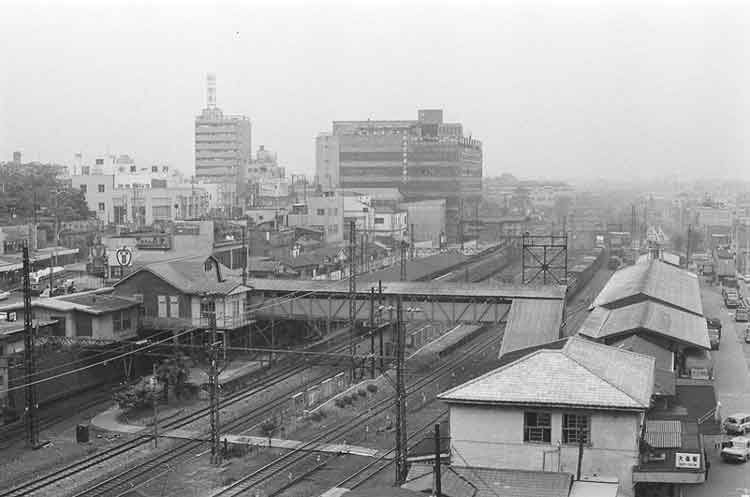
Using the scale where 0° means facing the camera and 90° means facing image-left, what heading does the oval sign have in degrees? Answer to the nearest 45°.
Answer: approximately 0°

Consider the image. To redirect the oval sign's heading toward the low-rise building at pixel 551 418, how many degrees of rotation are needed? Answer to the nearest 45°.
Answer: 0° — it already faces it

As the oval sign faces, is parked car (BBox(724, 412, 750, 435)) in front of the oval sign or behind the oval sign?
in front

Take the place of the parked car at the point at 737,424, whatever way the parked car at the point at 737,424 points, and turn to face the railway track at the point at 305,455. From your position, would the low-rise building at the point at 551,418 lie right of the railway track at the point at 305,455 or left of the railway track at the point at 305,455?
left

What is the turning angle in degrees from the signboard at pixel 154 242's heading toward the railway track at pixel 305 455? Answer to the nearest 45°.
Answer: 0° — it already faces it

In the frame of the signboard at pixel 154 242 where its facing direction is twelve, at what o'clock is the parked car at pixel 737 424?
The parked car is roughly at 11 o'clock from the signboard.

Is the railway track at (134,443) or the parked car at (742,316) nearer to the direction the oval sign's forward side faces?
the railway track

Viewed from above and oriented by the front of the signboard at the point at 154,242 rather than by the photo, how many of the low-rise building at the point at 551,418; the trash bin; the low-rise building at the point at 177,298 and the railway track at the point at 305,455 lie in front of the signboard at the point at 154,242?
4

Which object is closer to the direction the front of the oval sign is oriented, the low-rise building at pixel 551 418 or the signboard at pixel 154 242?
the low-rise building

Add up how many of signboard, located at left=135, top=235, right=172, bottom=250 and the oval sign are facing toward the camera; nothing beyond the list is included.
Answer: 2

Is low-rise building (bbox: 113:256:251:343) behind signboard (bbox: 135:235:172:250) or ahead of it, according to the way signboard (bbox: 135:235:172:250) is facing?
ahead

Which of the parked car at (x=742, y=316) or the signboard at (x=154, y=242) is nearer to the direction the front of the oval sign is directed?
the parked car
